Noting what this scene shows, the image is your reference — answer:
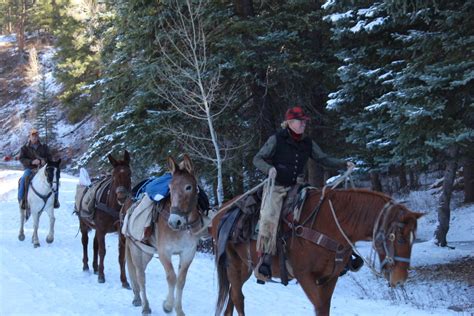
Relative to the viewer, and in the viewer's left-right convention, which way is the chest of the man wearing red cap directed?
facing the viewer and to the right of the viewer

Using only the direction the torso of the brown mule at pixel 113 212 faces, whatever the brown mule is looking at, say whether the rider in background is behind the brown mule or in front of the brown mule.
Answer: behind

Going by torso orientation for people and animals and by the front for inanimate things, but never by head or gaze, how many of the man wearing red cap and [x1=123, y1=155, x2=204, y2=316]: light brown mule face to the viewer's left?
0

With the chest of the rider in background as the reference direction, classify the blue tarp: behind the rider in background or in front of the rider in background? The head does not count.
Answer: in front

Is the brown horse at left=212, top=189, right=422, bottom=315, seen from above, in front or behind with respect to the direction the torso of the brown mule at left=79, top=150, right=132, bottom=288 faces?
in front

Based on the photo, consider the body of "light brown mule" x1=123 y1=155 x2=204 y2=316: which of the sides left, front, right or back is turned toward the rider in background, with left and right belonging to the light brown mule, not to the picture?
back

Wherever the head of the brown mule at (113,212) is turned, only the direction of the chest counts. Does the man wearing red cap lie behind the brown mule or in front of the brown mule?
in front

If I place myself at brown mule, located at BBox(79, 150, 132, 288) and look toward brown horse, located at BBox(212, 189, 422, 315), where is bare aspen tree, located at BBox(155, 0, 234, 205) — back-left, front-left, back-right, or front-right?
back-left
